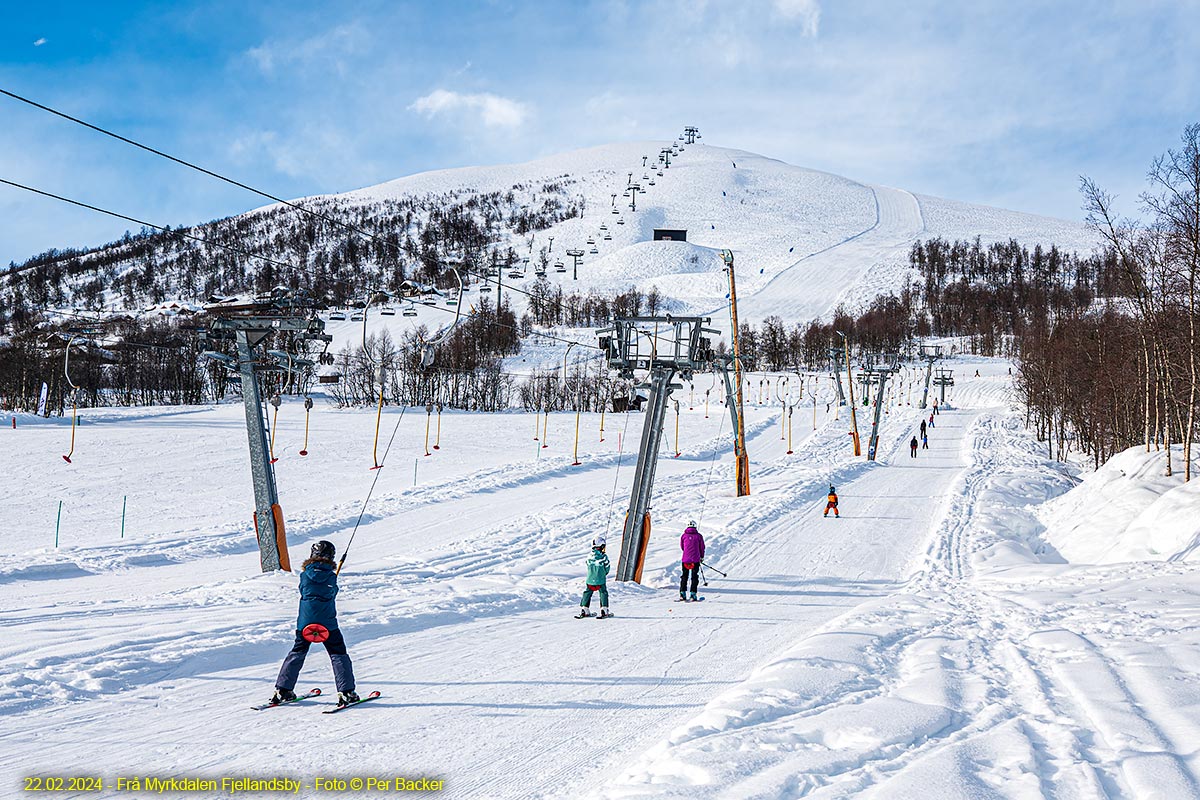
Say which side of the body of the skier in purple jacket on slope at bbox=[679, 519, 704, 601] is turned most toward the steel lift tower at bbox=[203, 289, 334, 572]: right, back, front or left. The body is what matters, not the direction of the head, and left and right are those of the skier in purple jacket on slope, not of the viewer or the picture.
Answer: left

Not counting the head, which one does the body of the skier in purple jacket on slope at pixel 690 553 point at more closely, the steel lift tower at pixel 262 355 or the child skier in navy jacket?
the steel lift tower

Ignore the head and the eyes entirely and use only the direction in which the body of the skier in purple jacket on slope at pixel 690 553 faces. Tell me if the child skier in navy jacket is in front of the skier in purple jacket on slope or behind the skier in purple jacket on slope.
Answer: behind

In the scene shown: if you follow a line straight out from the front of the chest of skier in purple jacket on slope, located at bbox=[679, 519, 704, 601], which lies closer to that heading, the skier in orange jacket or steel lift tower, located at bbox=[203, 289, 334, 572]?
the skier in orange jacket

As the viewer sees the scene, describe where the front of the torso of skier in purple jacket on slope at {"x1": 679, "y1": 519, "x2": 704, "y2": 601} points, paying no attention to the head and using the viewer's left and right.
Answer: facing away from the viewer

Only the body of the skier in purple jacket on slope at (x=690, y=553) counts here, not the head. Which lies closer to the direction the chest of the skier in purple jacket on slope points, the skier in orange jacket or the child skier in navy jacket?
the skier in orange jacket

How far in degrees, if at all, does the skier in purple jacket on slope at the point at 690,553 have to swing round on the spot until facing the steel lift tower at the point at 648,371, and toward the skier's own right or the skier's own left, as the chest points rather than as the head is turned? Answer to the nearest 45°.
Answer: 0° — they already face it

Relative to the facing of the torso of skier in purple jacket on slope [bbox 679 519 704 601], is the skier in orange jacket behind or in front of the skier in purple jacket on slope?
in front
